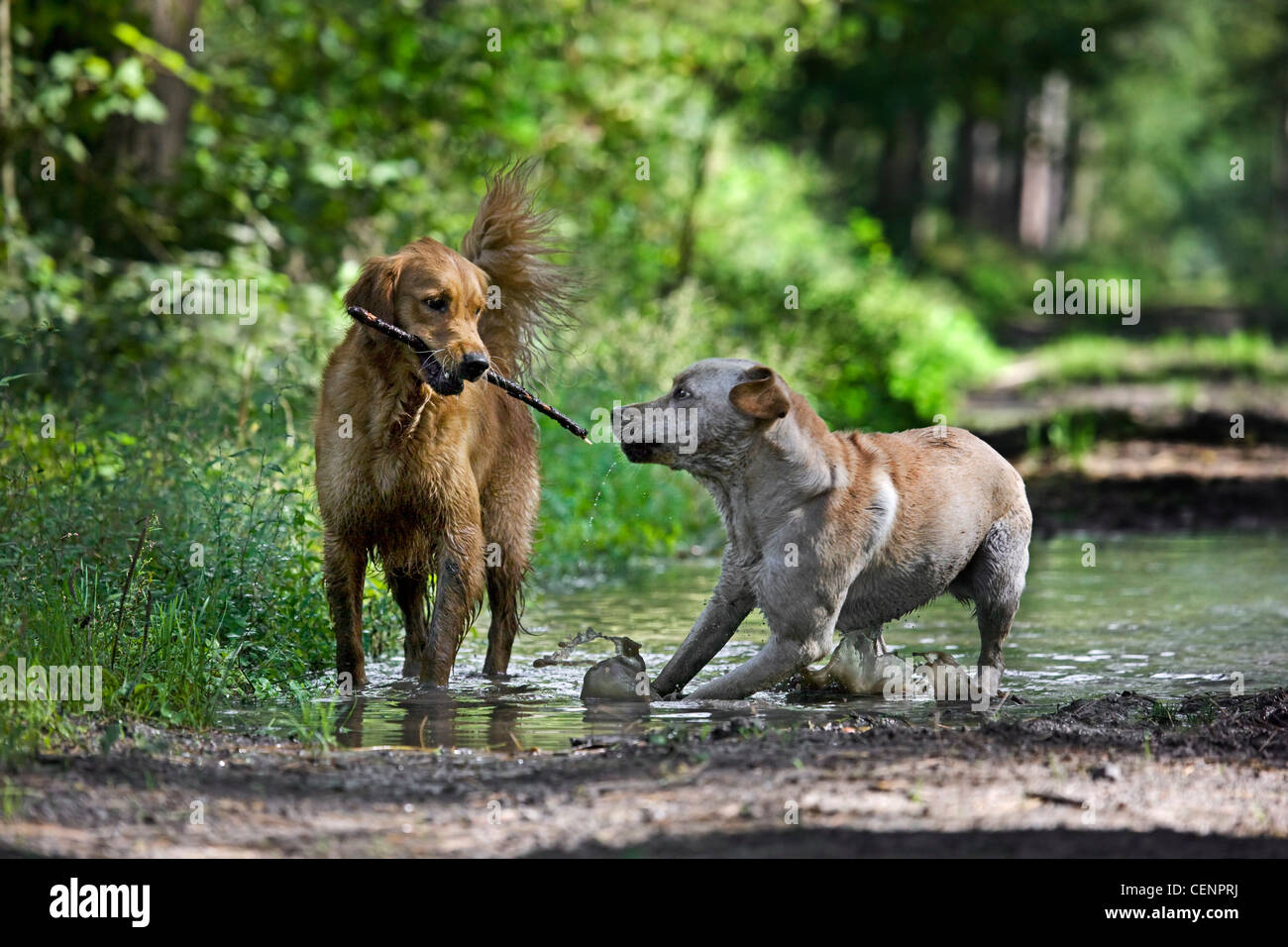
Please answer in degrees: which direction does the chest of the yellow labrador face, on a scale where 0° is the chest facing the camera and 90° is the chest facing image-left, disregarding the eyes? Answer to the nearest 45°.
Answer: approximately 90°

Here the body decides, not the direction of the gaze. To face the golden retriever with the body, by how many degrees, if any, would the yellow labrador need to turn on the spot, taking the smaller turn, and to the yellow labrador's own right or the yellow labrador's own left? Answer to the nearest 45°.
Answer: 0° — it already faces it
